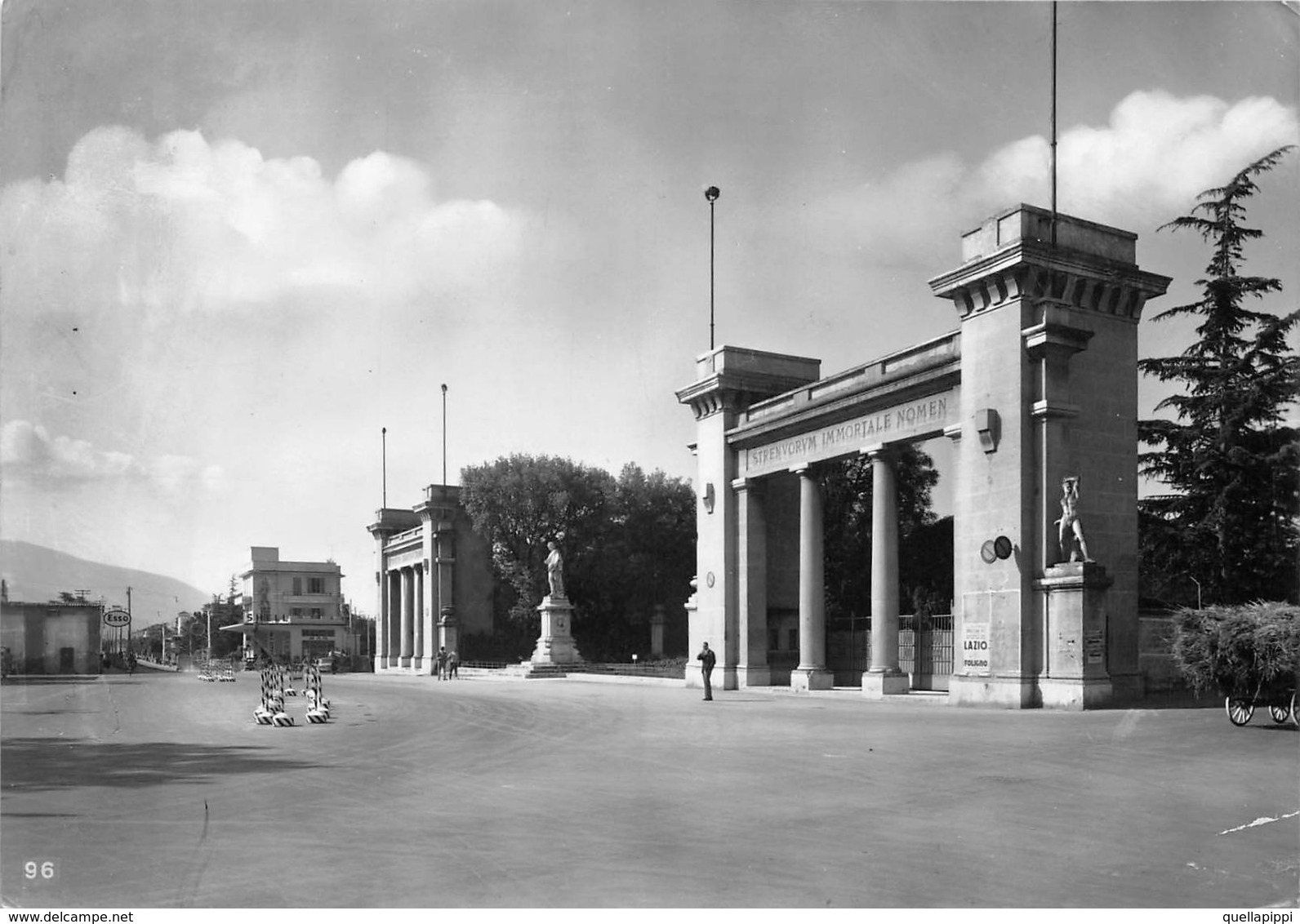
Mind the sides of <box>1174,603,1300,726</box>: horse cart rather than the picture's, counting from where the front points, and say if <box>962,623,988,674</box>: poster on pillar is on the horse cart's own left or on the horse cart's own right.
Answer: on the horse cart's own left

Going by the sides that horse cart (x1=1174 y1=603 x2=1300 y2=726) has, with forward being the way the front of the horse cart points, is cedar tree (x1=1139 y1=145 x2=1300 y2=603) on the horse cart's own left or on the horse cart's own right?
on the horse cart's own left

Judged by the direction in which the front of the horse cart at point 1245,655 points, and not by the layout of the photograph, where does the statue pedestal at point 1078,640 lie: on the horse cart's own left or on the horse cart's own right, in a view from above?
on the horse cart's own left

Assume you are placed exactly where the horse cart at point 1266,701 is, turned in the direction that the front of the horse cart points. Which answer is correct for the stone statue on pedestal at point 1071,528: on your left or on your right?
on your left

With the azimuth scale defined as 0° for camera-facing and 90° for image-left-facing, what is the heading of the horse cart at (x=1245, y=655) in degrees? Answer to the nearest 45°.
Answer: approximately 270°
